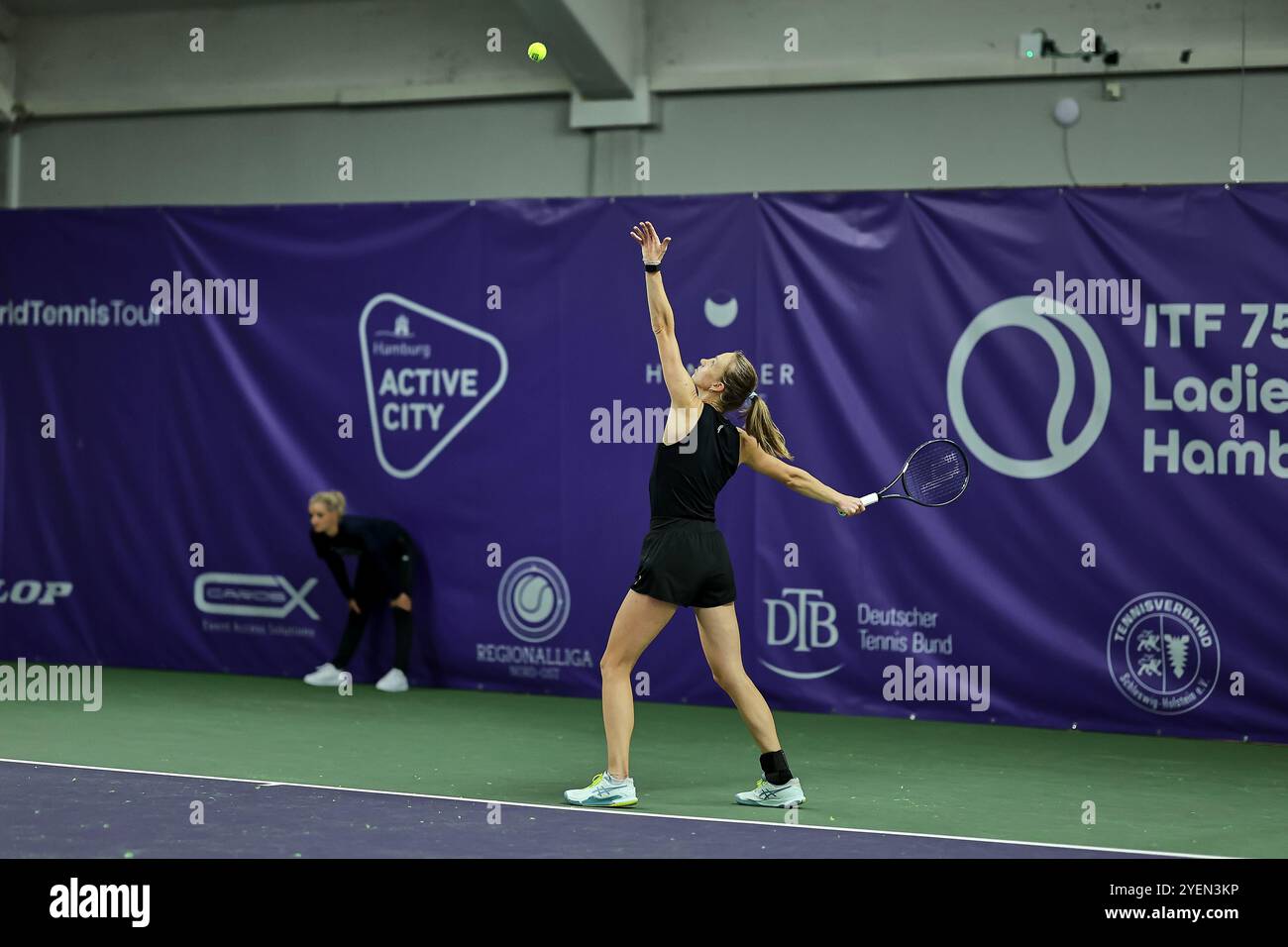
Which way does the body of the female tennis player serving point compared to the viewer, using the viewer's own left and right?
facing away from the viewer and to the left of the viewer

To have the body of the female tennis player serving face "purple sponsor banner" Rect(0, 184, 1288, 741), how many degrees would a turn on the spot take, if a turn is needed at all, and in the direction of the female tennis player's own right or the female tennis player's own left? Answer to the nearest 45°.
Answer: approximately 45° to the female tennis player's own right
